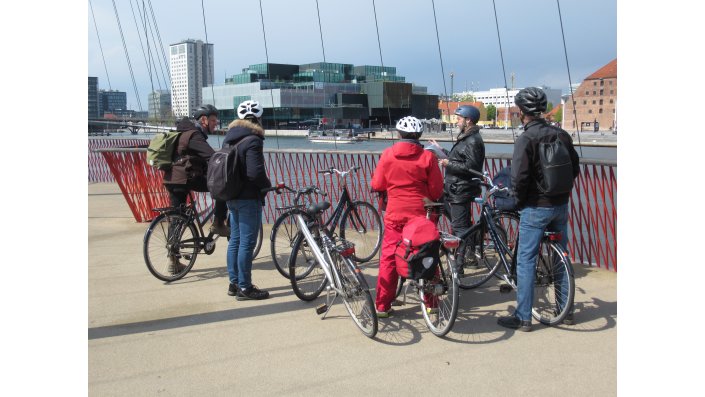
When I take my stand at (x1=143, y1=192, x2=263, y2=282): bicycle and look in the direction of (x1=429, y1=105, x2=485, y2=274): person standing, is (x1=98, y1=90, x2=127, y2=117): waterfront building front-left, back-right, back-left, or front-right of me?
back-left

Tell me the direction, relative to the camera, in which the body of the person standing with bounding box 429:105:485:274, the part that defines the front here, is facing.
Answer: to the viewer's left

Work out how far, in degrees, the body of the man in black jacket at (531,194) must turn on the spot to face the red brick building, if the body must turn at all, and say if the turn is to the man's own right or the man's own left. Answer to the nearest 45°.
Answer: approximately 45° to the man's own right

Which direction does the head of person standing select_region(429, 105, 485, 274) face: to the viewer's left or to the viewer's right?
to the viewer's left

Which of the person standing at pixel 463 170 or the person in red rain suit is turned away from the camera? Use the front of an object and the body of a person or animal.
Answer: the person in red rain suit

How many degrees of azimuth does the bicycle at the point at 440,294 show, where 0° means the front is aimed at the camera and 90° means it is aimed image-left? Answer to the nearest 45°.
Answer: approximately 135°

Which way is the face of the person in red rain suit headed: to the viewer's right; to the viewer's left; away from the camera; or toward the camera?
away from the camera

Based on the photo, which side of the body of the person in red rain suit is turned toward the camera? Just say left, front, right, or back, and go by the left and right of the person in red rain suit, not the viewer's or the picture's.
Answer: back

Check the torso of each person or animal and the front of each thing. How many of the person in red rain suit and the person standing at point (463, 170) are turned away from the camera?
1

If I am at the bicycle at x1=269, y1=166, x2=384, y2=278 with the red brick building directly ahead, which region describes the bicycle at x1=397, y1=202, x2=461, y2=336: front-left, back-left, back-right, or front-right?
back-right

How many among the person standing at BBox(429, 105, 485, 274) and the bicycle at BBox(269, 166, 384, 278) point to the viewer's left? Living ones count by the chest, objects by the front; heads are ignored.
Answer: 1
